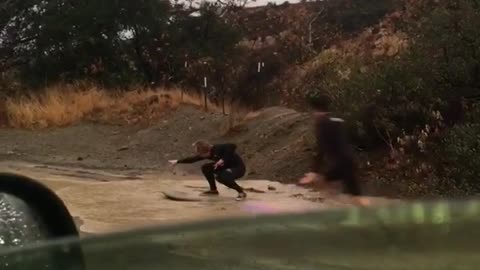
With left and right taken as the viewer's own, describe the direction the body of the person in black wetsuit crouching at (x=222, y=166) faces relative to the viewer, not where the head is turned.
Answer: facing to the left of the viewer

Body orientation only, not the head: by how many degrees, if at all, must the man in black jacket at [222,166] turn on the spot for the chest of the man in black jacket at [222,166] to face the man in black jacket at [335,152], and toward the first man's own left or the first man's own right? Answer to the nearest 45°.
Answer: approximately 180°
